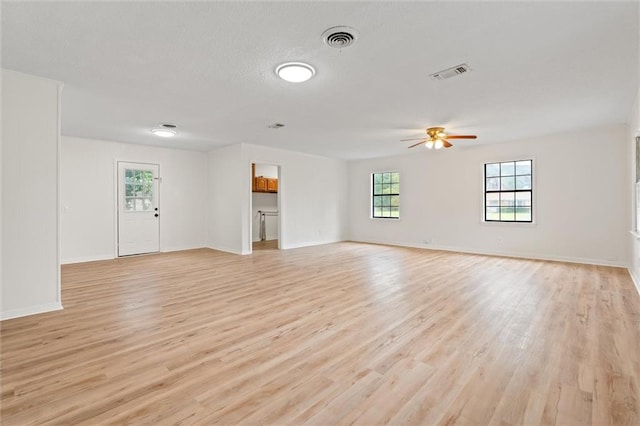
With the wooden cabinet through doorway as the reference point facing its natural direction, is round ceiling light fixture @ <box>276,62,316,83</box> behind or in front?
in front

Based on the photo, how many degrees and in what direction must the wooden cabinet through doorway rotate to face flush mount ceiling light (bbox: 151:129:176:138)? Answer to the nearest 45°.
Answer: approximately 45° to its right

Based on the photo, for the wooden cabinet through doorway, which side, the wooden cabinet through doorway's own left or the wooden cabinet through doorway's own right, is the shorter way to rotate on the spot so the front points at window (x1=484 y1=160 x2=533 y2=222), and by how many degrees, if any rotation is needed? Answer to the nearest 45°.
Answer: approximately 45° to the wooden cabinet through doorway's own left

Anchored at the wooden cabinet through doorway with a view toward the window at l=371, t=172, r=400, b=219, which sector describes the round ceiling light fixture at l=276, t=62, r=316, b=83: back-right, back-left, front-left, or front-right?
front-right

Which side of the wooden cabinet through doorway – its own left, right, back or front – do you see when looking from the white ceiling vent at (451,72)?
front

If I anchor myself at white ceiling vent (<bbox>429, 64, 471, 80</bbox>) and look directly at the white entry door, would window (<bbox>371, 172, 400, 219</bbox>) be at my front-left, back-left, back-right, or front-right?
front-right

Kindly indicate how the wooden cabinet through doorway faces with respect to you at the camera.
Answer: facing the viewer

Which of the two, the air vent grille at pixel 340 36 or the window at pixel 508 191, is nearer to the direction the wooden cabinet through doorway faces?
the air vent grille

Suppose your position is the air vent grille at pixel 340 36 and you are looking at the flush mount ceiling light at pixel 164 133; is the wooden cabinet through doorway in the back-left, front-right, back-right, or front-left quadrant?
front-right

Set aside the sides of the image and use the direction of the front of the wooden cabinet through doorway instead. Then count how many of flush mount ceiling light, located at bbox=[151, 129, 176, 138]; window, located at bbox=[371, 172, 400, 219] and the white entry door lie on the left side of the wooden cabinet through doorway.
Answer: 1

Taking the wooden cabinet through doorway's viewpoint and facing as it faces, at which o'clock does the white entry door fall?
The white entry door is roughly at 2 o'clock from the wooden cabinet through doorway.

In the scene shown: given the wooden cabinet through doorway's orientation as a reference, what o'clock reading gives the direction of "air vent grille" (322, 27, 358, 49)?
The air vent grille is roughly at 12 o'clock from the wooden cabinet through doorway.

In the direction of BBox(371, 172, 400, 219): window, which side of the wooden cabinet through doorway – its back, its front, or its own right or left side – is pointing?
left
